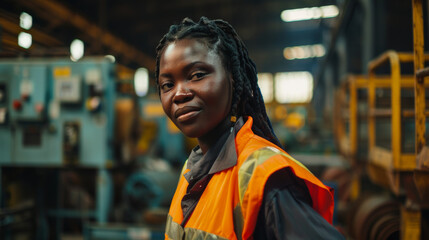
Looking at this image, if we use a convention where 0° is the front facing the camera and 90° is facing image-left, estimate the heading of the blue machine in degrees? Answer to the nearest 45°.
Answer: approximately 0°

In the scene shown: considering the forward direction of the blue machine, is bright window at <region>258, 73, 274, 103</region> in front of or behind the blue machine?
behind

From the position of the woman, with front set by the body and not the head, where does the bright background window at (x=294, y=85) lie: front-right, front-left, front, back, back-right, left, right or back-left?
back-right

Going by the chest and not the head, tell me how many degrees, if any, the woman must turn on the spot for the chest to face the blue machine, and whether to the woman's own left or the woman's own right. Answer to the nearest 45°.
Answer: approximately 90° to the woman's own right

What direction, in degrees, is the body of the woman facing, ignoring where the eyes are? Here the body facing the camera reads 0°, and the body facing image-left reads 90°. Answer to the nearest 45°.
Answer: approximately 45°

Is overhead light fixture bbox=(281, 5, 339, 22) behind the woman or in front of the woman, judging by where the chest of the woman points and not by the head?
behind

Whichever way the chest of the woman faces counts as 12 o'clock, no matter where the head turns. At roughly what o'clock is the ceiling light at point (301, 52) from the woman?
The ceiling light is roughly at 5 o'clock from the woman.
